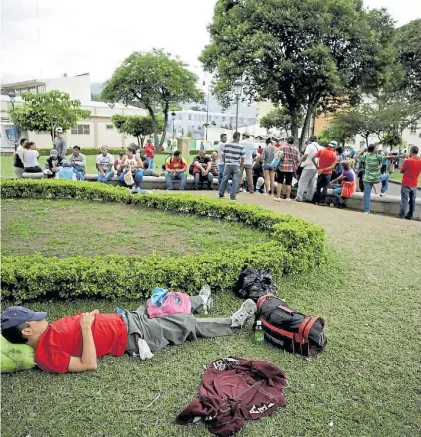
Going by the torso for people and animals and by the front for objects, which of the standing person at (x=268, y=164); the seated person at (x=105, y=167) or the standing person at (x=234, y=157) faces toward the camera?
the seated person at (x=105, y=167)

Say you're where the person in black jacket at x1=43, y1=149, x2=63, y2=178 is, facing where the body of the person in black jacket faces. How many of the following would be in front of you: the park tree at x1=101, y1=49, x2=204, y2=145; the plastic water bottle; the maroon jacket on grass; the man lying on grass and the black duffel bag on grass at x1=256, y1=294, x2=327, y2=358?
4

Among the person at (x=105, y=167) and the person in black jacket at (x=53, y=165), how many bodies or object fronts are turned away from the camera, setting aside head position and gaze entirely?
0

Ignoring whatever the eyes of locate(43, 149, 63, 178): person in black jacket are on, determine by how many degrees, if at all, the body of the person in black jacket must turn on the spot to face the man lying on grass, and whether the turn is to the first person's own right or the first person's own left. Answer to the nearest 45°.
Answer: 0° — they already face them

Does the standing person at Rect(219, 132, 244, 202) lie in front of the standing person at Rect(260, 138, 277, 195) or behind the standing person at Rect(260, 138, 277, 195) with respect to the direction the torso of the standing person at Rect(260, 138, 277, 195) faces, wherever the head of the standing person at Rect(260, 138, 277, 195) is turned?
behind

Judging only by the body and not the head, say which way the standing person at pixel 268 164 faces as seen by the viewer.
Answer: away from the camera

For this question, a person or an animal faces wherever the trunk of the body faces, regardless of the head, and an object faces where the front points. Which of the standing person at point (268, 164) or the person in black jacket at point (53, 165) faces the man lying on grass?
the person in black jacket

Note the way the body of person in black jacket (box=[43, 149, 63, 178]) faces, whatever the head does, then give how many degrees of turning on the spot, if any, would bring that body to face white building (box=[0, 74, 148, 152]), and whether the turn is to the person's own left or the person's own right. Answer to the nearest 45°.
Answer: approximately 180°

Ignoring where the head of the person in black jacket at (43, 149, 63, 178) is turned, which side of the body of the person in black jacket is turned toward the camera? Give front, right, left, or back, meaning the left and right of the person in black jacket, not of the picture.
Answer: front

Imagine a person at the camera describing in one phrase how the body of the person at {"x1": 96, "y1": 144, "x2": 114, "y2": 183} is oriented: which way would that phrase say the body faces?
toward the camera

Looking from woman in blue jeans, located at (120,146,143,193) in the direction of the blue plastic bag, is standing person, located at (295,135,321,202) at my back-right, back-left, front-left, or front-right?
front-left

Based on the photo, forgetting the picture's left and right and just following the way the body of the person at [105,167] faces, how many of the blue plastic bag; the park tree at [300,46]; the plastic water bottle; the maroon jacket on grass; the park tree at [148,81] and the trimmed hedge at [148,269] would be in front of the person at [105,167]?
4
